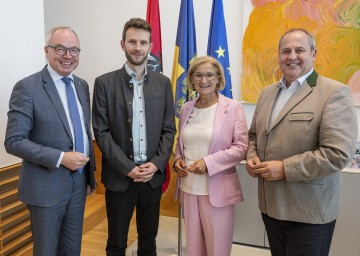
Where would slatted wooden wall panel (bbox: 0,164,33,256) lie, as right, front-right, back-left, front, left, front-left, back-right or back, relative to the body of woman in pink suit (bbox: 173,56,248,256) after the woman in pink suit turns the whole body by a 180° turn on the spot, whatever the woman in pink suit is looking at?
back-left

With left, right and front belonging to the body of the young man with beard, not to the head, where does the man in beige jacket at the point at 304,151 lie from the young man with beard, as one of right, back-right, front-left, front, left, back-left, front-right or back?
front-left

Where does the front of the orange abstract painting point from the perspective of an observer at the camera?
facing the viewer

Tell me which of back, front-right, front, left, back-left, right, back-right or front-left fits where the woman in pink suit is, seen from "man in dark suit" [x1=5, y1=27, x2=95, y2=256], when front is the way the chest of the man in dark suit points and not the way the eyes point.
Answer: front-left

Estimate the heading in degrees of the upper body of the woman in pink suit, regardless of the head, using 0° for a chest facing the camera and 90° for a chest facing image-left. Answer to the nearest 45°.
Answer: approximately 45°

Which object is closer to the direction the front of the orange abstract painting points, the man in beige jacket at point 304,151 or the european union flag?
the man in beige jacket

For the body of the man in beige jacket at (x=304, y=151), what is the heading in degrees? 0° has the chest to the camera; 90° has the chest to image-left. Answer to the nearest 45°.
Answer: approximately 45°

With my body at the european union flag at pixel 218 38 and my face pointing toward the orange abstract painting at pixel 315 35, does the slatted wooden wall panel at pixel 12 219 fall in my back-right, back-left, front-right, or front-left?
back-right

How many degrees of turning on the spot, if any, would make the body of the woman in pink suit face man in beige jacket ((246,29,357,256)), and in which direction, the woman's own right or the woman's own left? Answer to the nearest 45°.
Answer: approximately 90° to the woman's own left

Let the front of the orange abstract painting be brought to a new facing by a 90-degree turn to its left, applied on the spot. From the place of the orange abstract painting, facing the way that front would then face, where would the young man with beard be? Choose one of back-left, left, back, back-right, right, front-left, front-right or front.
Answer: back-right

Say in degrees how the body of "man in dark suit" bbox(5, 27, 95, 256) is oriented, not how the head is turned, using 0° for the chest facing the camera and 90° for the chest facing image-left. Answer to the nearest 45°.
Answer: approximately 315°

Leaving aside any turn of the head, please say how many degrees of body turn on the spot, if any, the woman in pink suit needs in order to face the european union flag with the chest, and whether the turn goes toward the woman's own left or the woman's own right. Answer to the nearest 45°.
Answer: approximately 135° to the woman's own right

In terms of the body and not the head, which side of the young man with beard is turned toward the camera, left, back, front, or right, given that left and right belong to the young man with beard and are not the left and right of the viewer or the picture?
front

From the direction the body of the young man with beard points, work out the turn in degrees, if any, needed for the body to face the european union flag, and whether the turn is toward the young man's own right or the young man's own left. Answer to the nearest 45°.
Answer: approximately 135° to the young man's own left

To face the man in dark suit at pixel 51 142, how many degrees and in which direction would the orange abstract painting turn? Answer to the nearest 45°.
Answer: approximately 45° to its right
